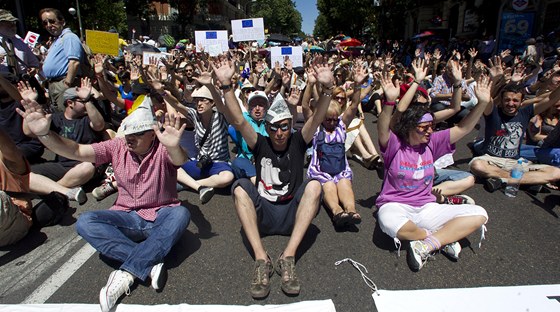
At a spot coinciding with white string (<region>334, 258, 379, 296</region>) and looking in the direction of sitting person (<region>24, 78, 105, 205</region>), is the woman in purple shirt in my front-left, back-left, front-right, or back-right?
back-right

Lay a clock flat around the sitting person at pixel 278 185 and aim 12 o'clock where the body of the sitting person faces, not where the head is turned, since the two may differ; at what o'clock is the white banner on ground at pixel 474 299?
The white banner on ground is roughly at 10 o'clock from the sitting person.

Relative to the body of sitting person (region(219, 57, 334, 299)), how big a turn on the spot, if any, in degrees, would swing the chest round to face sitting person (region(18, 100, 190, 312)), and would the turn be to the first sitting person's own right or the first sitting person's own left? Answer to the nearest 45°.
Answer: approximately 90° to the first sitting person's own right

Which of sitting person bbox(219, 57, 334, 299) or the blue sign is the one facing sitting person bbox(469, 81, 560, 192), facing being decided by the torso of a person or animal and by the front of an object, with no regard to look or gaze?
the blue sign

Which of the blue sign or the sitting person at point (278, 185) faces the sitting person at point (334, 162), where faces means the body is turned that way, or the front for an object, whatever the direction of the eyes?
the blue sign

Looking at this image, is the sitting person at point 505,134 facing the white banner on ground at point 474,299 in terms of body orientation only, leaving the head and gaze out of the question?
yes

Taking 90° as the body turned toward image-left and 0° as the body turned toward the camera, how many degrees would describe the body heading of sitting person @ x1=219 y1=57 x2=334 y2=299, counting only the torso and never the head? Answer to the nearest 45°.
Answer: approximately 0°

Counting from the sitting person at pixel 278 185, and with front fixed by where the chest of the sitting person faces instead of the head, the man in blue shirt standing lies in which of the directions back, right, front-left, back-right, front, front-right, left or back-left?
back-right
